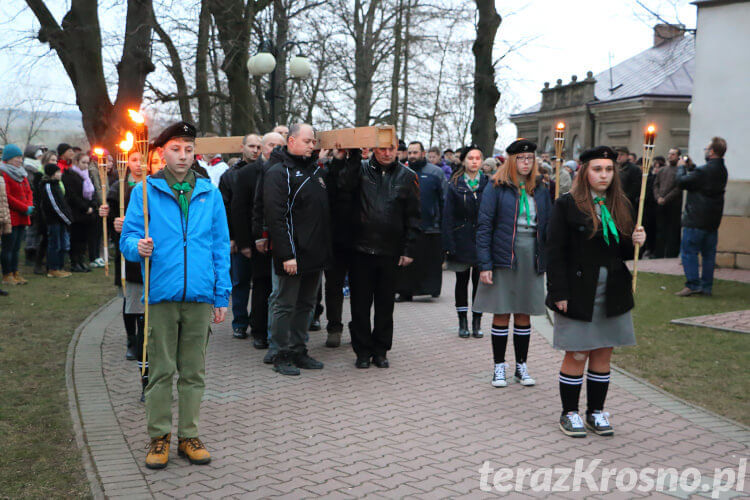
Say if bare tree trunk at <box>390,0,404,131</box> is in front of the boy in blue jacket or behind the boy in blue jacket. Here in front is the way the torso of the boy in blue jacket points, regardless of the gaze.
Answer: behind

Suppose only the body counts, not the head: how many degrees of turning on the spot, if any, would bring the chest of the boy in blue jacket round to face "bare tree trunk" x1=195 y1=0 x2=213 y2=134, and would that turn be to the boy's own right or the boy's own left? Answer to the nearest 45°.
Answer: approximately 180°

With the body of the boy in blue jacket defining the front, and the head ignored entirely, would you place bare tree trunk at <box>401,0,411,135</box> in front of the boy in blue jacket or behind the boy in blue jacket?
behind

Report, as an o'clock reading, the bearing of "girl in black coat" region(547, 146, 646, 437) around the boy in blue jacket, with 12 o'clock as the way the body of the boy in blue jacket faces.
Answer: The girl in black coat is roughly at 9 o'clock from the boy in blue jacket.

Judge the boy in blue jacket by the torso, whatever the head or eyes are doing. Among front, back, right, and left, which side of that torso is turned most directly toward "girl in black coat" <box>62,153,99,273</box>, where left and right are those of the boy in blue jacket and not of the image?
back

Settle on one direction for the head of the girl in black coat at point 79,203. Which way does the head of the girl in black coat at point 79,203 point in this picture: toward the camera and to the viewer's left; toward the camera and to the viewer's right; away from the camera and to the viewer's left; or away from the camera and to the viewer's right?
toward the camera and to the viewer's right

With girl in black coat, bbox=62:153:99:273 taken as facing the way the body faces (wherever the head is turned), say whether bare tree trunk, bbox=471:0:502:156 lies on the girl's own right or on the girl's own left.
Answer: on the girl's own left

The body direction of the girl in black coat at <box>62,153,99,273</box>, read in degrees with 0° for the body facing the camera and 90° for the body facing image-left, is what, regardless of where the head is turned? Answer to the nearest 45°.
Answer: approximately 315°

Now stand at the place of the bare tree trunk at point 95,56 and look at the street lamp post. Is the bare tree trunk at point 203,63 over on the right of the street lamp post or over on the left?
left
